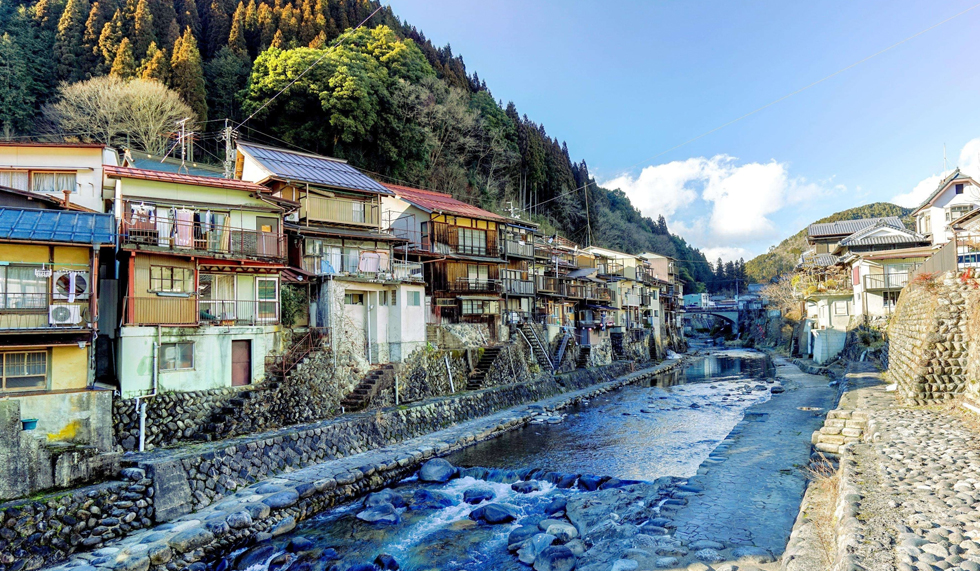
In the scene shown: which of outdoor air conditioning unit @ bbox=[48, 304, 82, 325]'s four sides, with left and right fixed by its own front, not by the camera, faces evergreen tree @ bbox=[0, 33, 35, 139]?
back

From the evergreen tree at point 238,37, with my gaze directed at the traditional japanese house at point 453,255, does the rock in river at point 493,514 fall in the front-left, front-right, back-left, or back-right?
front-right

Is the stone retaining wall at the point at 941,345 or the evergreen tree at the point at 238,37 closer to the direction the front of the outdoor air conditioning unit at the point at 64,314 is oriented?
the stone retaining wall

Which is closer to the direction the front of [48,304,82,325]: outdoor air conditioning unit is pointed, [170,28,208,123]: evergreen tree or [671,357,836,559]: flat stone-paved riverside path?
the flat stone-paved riverside path

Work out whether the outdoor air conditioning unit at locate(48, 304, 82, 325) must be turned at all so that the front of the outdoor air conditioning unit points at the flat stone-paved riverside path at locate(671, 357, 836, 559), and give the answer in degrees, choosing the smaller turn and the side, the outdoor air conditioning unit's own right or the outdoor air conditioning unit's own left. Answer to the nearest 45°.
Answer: approximately 45° to the outdoor air conditioning unit's own left

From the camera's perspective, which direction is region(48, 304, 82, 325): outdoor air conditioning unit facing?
toward the camera

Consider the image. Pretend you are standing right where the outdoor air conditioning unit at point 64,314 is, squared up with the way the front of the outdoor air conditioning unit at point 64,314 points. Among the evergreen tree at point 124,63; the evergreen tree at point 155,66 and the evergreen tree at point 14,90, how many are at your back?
3
